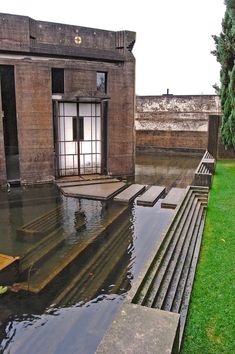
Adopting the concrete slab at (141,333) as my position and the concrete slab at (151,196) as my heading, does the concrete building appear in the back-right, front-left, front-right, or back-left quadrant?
front-left

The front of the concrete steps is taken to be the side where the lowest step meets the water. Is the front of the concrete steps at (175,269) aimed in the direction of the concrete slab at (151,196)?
no

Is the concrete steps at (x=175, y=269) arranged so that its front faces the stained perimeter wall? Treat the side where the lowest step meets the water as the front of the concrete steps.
no

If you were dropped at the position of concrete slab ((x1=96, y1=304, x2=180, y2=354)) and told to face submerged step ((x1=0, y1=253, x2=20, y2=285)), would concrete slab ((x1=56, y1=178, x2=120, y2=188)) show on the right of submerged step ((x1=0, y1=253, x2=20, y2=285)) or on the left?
right
